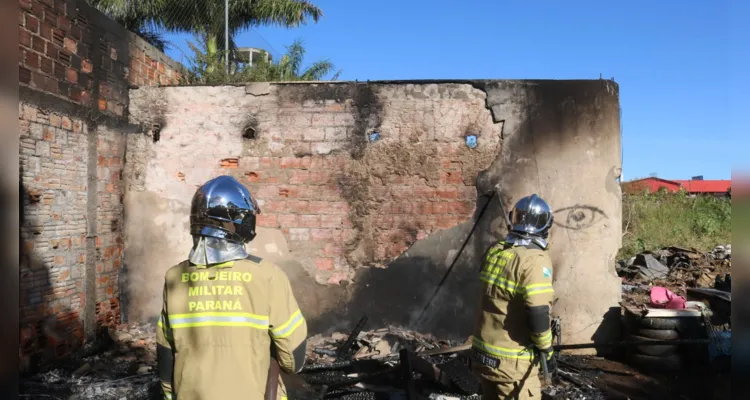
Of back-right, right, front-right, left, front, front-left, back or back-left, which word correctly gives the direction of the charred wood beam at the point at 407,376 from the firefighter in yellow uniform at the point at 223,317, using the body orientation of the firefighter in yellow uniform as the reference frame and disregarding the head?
front-right

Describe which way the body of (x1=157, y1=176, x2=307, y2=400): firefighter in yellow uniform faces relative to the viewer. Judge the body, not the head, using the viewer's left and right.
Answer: facing away from the viewer

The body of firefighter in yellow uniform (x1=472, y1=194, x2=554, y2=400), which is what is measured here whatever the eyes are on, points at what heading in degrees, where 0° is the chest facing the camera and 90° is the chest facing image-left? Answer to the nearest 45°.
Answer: approximately 225°

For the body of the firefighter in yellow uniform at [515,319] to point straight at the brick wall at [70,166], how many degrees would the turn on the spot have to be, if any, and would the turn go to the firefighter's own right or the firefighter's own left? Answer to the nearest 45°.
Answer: approximately 135° to the firefighter's own left

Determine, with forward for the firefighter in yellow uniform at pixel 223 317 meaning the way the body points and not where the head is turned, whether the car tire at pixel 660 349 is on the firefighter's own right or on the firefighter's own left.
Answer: on the firefighter's own right

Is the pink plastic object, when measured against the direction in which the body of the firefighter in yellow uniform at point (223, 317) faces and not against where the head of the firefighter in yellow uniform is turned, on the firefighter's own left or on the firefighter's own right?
on the firefighter's own right

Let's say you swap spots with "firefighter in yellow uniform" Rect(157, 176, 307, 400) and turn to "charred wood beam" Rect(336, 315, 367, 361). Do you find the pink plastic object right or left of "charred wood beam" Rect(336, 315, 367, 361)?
right

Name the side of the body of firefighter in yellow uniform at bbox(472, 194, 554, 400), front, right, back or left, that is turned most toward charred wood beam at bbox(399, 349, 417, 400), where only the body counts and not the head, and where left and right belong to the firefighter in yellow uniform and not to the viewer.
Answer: left

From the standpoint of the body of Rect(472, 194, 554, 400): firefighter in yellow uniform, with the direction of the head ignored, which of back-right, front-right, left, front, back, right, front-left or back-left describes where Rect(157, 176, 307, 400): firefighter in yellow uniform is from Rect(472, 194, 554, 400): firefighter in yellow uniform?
back
